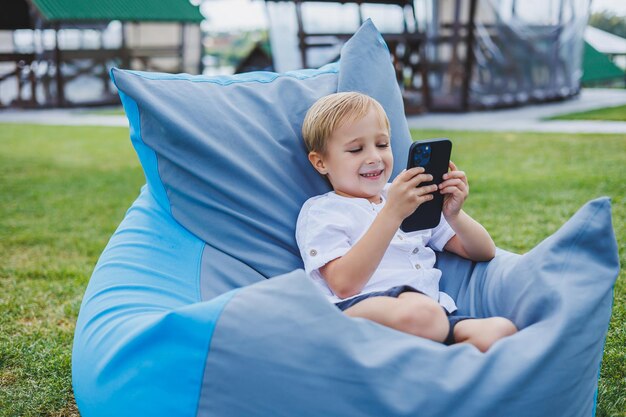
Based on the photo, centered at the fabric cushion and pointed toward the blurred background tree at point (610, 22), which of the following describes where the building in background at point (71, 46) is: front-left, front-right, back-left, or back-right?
front-left

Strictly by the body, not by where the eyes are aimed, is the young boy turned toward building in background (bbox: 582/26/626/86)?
no

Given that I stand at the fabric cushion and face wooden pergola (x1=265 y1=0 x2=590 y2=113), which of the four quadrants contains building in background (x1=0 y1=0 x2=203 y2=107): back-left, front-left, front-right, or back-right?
front-left

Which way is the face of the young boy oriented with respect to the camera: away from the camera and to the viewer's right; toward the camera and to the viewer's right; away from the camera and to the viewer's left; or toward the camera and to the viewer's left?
toward the camera and to the viewer's right

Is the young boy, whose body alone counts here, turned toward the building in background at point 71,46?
no

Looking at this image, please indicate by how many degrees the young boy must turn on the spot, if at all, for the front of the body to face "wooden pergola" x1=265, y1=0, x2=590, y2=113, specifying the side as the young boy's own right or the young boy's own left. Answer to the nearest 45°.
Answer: approximately 135° to the young boy's own left

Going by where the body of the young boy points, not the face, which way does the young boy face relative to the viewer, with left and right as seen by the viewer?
facing the viewer and to the right of the viewer
